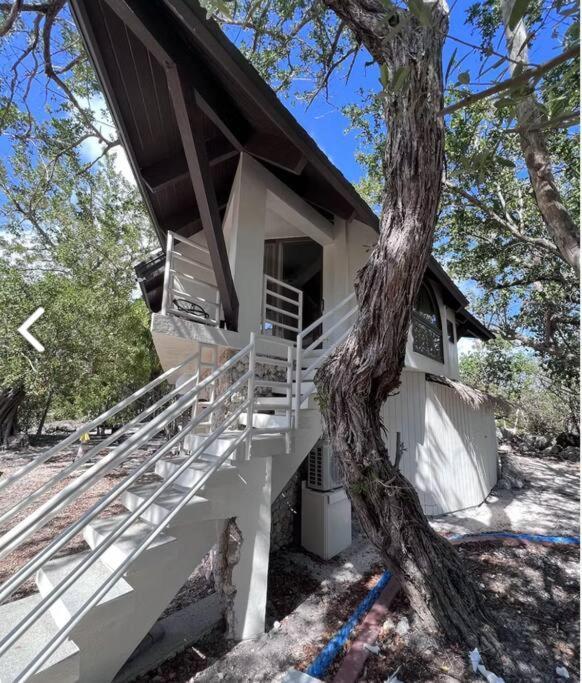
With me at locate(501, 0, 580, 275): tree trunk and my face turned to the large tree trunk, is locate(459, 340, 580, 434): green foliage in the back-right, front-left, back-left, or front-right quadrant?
back-right

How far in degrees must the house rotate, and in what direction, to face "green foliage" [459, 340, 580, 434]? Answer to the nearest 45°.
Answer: approximately 180°

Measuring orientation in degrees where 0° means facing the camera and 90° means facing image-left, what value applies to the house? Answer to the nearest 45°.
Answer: approximately 45°

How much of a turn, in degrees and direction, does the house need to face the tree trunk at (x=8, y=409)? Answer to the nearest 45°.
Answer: approximately 90° to its right
